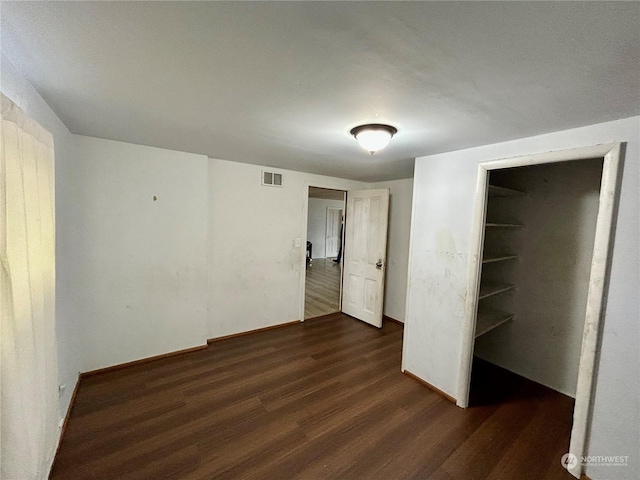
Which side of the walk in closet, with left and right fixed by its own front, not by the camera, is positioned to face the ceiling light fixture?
front

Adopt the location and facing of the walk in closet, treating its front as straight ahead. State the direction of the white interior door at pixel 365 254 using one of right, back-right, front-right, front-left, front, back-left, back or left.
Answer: front-right

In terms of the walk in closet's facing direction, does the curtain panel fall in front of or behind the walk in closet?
in front

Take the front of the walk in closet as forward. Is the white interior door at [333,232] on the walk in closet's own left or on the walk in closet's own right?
on the walk in closet's own right

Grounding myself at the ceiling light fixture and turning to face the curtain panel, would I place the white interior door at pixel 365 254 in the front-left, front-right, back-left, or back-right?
back-right
